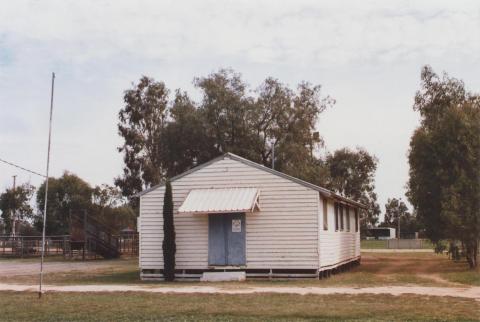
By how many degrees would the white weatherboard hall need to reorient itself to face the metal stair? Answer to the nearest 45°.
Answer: approximately 135° to its right

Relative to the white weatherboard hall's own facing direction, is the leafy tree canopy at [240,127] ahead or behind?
behind

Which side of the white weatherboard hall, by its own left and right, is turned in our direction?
front

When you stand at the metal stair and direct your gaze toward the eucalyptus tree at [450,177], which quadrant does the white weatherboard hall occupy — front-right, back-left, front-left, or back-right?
front-right

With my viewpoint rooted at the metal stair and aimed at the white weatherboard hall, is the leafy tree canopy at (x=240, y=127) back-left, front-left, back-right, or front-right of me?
front-left

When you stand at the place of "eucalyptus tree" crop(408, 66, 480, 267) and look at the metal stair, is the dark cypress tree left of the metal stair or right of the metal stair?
left

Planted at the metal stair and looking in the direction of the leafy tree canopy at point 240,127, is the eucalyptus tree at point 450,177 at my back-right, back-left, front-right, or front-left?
front-right

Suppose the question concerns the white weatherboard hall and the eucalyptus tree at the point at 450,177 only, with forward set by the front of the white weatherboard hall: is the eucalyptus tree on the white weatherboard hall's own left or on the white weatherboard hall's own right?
on the white weatherboard hall's own left
